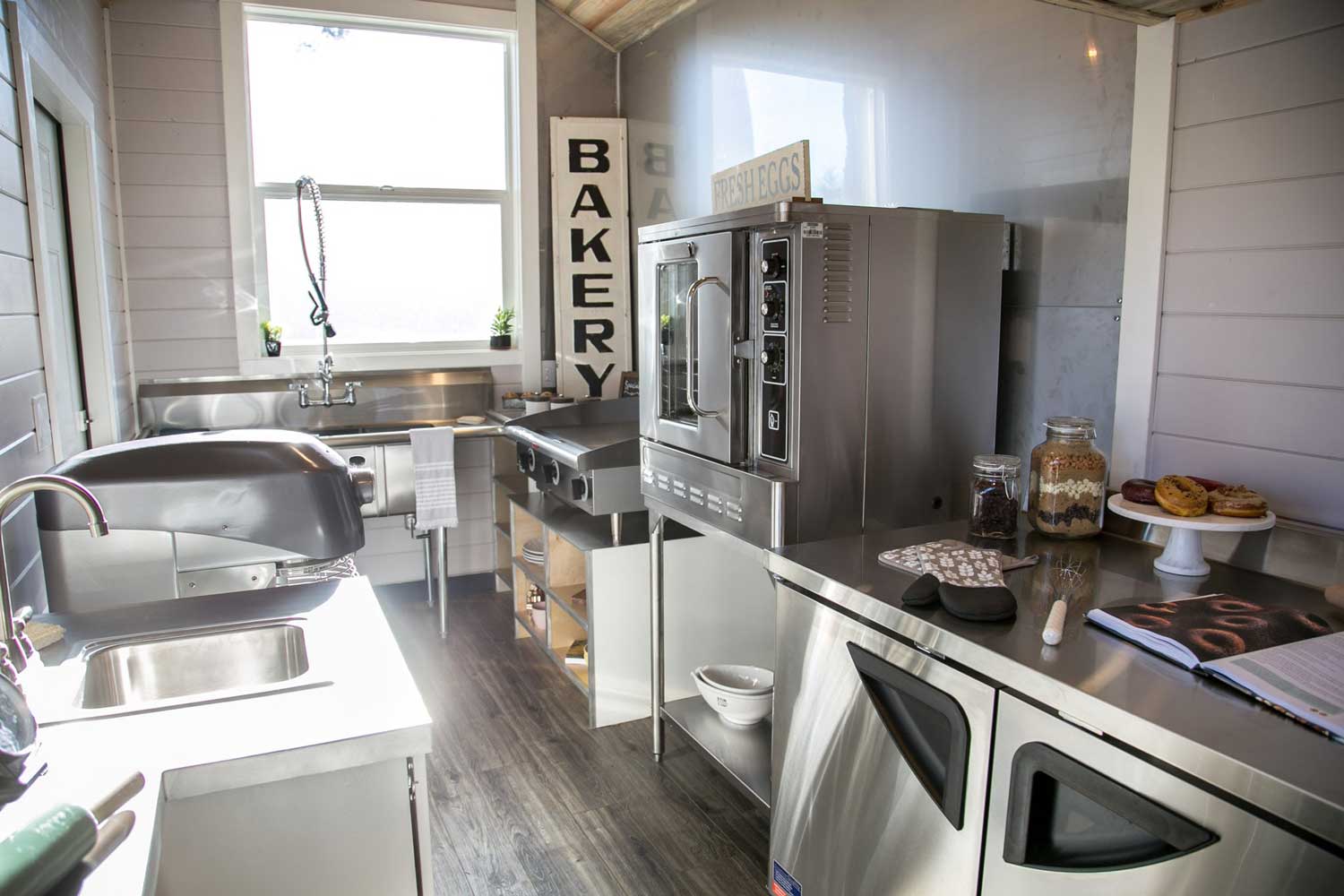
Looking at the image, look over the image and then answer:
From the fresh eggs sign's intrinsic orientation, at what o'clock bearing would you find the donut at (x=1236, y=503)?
The donut is roughly at 9 o'clock from the fresh eggs sign.

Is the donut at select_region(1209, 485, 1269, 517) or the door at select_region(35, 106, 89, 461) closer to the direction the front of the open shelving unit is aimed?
the door

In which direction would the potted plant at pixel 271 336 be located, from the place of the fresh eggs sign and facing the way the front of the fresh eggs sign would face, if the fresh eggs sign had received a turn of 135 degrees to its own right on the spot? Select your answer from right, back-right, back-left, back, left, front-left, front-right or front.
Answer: front-left

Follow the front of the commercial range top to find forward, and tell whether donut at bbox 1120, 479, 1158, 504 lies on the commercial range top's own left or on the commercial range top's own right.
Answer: on the commercial range top's own left

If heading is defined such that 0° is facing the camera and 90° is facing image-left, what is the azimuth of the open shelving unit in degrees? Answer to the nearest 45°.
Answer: approximately 45°

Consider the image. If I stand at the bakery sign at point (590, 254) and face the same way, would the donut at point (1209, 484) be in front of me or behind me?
in front

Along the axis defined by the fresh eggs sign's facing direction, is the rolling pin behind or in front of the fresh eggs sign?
in front

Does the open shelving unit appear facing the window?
no

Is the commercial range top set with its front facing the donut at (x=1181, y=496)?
no

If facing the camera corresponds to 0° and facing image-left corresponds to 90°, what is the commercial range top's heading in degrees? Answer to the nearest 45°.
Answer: approximately 45°

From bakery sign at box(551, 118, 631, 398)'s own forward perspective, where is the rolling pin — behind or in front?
in front

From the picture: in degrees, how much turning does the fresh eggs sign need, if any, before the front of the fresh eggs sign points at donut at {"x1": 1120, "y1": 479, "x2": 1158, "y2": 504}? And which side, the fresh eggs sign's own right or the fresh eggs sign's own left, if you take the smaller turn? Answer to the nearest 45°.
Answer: approximately 90° to the fresh eggs sign's own left

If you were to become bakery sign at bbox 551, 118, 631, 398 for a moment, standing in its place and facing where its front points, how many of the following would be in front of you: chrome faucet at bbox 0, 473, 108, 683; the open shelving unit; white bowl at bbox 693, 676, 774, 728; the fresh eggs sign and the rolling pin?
5

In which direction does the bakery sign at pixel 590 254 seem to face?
toward the camera

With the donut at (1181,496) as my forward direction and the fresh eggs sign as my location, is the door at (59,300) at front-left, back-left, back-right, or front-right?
back-right

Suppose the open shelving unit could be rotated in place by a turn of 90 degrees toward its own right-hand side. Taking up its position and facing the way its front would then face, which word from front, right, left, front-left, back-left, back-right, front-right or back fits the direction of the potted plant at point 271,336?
front
